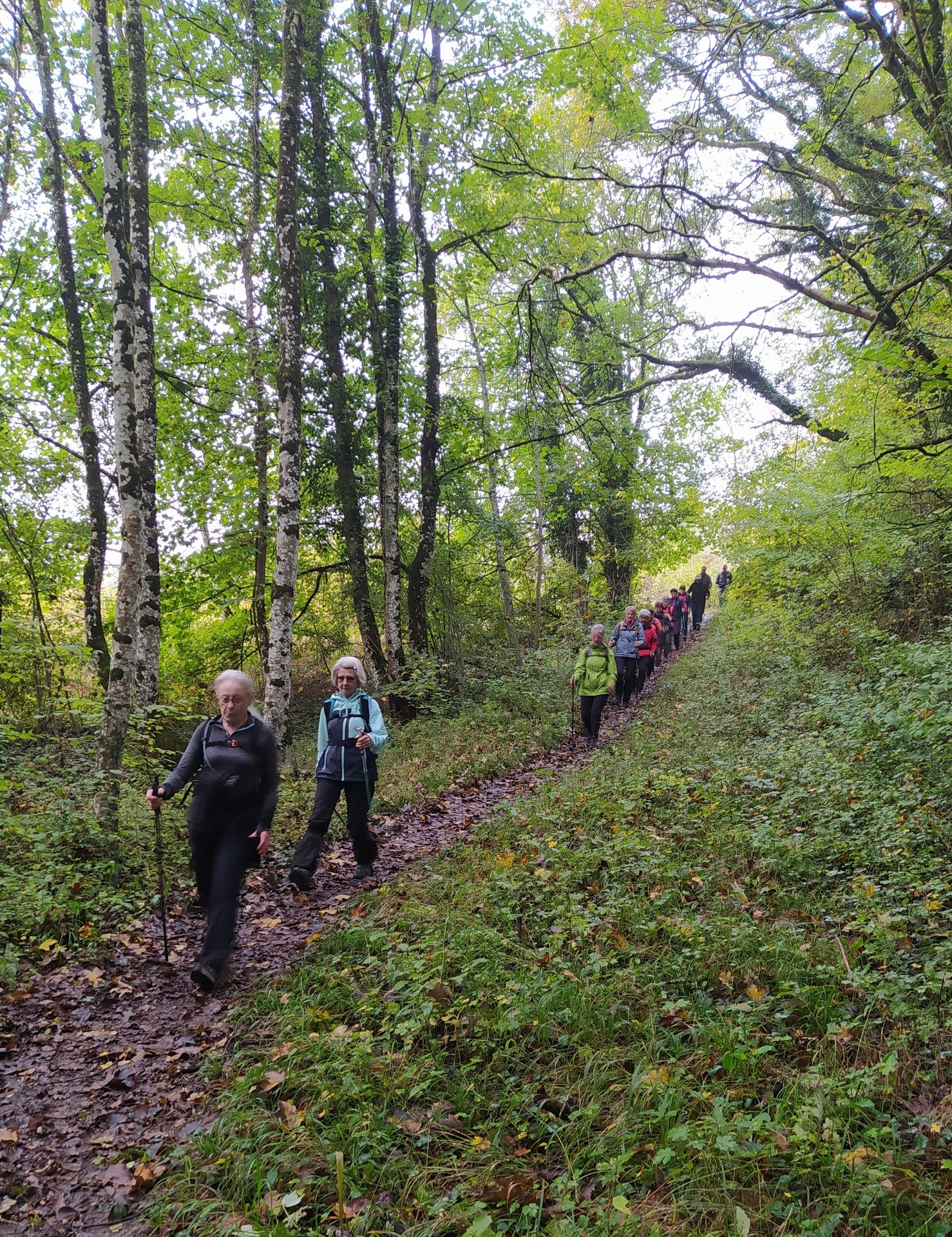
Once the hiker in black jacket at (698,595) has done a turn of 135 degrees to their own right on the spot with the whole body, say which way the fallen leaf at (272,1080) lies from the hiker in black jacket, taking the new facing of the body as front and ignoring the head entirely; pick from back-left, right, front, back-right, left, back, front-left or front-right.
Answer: back-left

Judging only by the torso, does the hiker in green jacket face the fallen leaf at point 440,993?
yes

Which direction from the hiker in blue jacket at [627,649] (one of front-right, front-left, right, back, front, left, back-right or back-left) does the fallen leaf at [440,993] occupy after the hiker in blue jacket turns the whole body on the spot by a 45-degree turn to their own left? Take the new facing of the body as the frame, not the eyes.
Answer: front-right

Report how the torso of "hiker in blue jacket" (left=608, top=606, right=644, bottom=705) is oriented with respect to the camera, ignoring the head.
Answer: toward the camera

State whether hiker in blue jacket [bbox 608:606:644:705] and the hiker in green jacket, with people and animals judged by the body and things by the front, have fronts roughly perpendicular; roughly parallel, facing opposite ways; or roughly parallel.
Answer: roughly parallel

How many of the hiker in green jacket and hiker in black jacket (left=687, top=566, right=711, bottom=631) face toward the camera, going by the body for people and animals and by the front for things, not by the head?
2

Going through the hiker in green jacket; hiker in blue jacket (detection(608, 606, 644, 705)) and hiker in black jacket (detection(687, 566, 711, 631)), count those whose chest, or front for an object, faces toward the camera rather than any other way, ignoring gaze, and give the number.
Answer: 3

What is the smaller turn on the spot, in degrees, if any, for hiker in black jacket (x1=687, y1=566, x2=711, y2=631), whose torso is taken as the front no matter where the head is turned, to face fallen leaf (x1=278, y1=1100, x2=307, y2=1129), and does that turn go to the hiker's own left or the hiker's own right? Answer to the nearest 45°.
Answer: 0° — they already face it

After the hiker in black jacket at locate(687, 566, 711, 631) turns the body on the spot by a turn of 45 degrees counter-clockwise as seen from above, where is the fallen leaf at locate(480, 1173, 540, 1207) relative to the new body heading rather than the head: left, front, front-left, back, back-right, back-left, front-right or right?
front-right

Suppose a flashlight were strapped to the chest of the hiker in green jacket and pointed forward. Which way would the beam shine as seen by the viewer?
toward the camera

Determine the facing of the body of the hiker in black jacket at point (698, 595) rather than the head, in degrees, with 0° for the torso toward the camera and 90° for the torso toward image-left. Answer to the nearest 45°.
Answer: approximately 0°

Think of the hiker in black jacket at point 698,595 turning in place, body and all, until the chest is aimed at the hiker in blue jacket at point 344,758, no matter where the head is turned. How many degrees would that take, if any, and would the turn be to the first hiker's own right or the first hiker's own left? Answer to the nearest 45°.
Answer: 0° — they already face them

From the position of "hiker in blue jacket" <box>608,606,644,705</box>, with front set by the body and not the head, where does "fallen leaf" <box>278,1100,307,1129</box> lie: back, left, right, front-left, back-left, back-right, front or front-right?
front

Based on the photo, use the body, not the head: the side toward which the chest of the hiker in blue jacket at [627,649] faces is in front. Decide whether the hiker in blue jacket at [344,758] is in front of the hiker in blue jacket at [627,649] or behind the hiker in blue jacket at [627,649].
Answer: in front

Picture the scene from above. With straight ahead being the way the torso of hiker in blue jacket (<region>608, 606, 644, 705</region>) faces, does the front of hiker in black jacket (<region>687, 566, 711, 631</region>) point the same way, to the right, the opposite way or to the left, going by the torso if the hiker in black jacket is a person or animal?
the same way

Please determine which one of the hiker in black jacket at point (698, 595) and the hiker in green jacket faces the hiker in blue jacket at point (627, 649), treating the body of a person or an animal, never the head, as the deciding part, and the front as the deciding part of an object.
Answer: the hiker in black jacket
